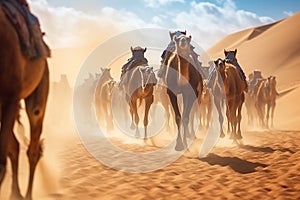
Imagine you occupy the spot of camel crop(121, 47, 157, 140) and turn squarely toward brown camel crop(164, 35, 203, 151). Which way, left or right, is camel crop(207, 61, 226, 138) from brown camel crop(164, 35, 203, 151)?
left

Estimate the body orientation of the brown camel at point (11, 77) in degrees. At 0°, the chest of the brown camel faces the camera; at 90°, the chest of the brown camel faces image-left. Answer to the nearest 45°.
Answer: approximately 45°

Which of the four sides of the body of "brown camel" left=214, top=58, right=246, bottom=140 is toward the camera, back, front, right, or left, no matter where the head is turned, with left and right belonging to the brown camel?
front

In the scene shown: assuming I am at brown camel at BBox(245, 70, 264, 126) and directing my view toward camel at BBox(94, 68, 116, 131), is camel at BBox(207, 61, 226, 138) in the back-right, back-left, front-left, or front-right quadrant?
front-left

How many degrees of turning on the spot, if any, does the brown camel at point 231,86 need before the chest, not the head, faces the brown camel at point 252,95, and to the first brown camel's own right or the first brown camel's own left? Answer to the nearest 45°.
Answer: approximately 180°

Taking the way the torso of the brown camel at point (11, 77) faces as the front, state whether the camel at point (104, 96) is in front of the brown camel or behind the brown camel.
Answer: behind

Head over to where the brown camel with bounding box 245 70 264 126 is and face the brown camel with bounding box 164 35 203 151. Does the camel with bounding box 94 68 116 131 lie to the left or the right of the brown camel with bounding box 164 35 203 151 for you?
right

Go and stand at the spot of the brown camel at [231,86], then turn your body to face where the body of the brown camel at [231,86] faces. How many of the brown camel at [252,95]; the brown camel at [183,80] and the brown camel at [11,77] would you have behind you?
1

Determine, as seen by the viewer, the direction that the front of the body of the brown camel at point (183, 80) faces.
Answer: toward the camera

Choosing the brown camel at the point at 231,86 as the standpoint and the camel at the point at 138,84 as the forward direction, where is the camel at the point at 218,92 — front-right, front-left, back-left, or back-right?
front-right

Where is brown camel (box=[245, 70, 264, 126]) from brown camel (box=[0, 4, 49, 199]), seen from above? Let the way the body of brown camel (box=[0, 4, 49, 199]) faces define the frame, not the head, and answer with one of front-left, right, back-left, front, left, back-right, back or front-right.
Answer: back

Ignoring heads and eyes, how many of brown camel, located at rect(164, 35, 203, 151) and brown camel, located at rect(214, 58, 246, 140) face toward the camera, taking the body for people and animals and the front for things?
2

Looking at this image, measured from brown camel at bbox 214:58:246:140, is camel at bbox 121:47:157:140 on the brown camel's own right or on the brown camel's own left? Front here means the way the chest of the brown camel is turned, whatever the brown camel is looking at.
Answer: on the brown camel's own right

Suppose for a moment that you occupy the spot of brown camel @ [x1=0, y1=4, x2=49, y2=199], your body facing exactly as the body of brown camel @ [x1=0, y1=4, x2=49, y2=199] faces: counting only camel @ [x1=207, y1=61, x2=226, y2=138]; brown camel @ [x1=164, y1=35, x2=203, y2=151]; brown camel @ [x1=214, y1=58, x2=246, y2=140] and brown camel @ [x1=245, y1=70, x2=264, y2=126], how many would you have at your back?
4
